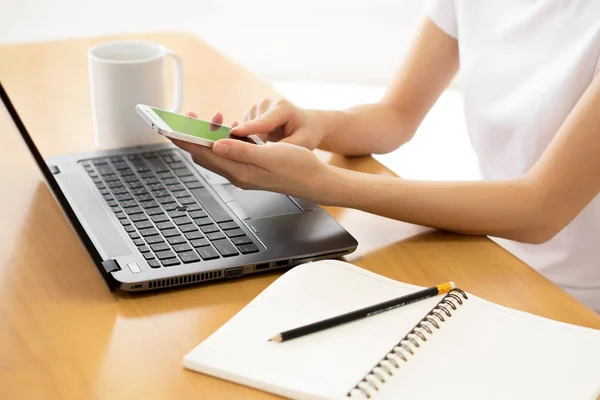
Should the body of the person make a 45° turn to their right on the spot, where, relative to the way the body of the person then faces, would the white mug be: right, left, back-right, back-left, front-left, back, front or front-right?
front

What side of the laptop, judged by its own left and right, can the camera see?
right

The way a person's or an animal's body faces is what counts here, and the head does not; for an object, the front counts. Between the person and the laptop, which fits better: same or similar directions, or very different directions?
very different directions

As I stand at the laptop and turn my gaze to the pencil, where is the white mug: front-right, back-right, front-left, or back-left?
back-left

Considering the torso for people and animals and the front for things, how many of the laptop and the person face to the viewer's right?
1

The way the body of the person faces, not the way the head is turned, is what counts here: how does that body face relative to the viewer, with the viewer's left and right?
facing the viewer and to the left of the viewer
